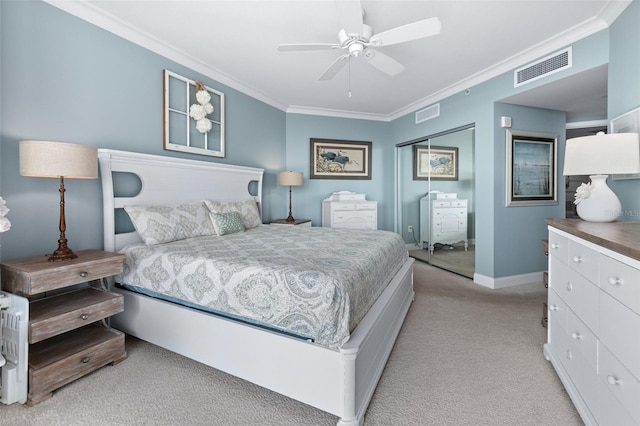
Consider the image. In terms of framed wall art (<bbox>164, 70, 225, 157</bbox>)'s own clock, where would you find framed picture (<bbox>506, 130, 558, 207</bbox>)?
The framed picture is roughly at 11 o'clock from the framed wall art.

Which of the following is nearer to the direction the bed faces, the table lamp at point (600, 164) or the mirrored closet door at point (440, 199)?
the table lamp

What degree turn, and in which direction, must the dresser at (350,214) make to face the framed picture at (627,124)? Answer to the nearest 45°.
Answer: approximately 45° to its left

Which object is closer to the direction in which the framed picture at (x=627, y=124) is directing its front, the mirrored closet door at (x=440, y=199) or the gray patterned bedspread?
the gray patterned bedspread

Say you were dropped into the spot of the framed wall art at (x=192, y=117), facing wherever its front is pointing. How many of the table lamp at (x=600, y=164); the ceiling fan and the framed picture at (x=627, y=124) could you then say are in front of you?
3
